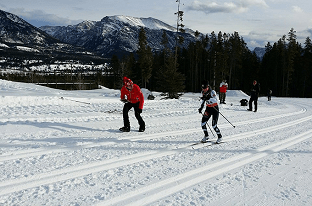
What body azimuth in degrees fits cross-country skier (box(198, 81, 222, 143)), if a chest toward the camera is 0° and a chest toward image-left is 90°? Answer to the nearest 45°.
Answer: approximately 45°

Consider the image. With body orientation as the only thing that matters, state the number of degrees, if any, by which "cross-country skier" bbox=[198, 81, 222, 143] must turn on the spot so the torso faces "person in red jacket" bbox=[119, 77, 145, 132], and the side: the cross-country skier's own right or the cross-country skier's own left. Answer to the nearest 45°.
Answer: approximately 45° to the cross-country skier's own right
